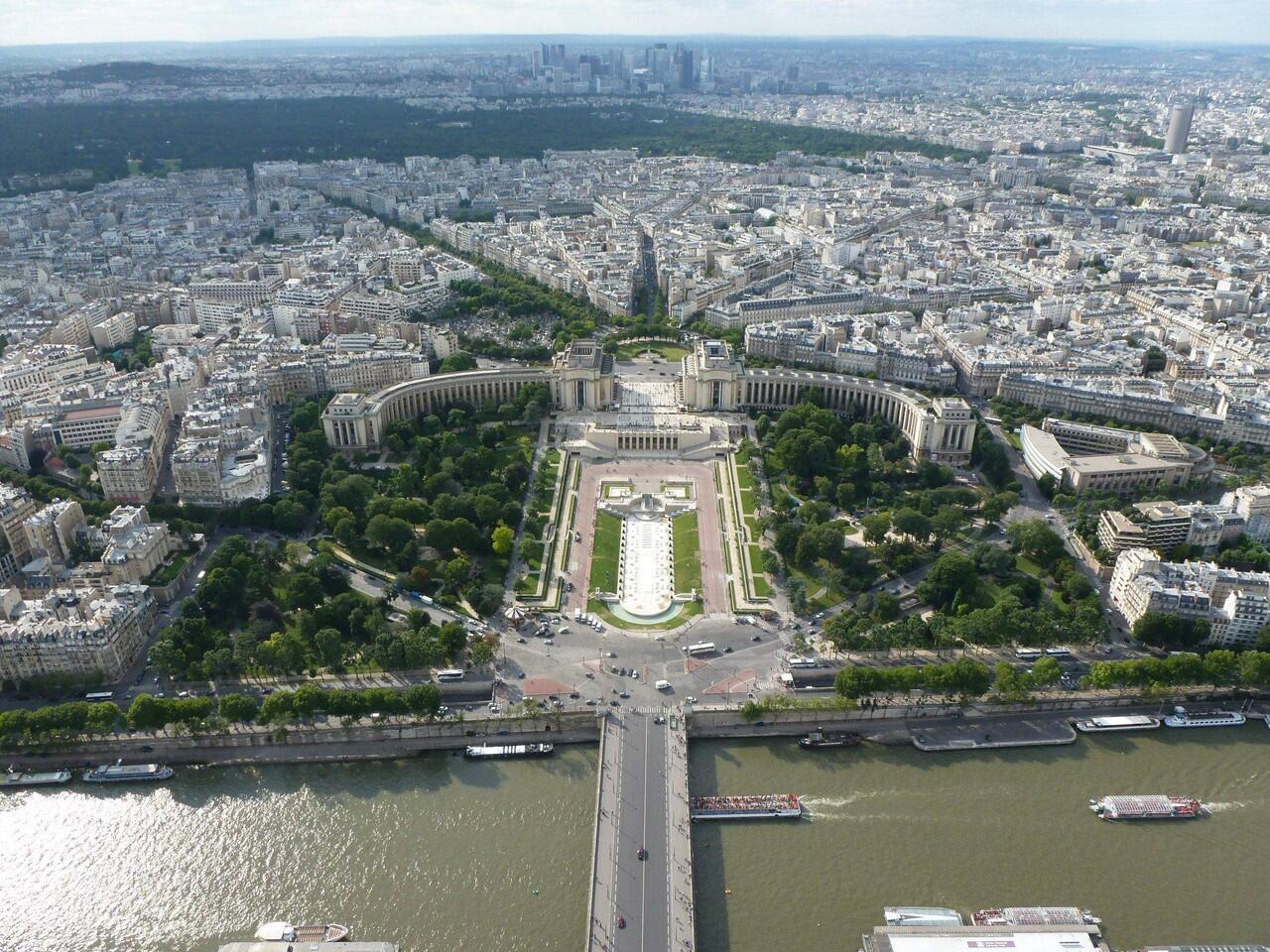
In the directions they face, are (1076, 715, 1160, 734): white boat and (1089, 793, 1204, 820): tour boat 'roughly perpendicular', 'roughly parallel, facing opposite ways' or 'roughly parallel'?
roughly parallel

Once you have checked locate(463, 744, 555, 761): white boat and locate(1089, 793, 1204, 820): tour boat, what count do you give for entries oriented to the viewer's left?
2

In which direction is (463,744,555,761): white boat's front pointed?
to the viewer's left

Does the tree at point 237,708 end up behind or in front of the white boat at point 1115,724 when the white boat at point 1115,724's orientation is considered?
in front

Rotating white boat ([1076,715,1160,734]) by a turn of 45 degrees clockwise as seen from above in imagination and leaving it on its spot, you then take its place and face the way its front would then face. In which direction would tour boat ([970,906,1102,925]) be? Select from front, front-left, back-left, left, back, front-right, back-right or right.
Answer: back-left

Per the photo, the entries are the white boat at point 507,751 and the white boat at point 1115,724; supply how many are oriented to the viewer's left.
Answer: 2

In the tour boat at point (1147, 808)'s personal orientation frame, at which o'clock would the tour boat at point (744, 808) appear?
the tour boat at point (744, 808) is roughly at 11 o'clock from the tour boat at point (1147, 808).

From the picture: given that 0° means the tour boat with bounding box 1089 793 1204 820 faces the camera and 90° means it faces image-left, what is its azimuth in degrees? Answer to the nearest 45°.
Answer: approximately 90°
